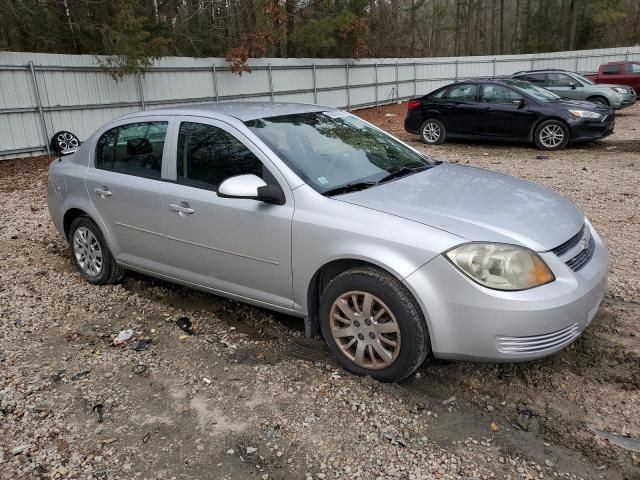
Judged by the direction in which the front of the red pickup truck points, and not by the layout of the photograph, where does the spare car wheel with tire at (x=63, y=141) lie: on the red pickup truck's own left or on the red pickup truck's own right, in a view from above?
on the red pickup truck's own right

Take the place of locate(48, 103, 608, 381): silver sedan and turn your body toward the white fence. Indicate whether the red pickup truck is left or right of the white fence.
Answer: right

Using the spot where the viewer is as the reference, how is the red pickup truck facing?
facing to the right of the viewer

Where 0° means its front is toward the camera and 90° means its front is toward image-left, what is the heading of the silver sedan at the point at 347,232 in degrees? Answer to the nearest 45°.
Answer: approximately 315°

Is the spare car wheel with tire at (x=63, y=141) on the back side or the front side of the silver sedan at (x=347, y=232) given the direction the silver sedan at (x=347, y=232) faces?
on the back side

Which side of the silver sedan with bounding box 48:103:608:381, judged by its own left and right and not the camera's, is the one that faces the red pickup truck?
left
